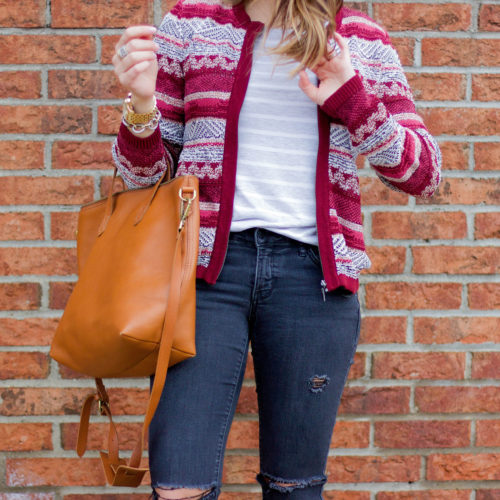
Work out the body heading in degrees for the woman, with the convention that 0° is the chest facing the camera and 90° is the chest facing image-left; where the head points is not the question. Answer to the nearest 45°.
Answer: approximately 0°
